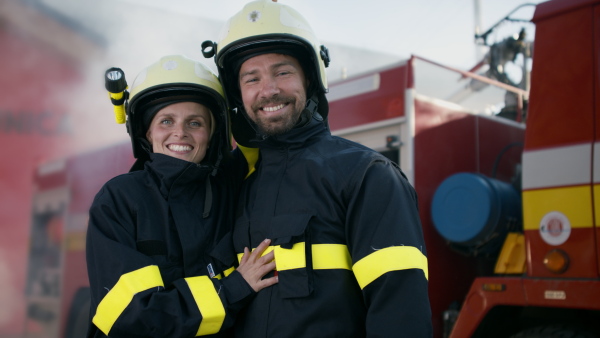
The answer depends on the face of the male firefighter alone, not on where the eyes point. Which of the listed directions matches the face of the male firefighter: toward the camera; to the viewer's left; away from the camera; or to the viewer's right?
toward the camera

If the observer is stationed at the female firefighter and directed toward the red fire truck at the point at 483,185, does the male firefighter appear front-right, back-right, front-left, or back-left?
front-right

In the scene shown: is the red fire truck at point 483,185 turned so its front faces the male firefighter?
no

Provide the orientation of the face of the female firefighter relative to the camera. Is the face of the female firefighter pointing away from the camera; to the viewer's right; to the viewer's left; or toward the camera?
toward the camera

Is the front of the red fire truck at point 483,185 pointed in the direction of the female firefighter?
no
